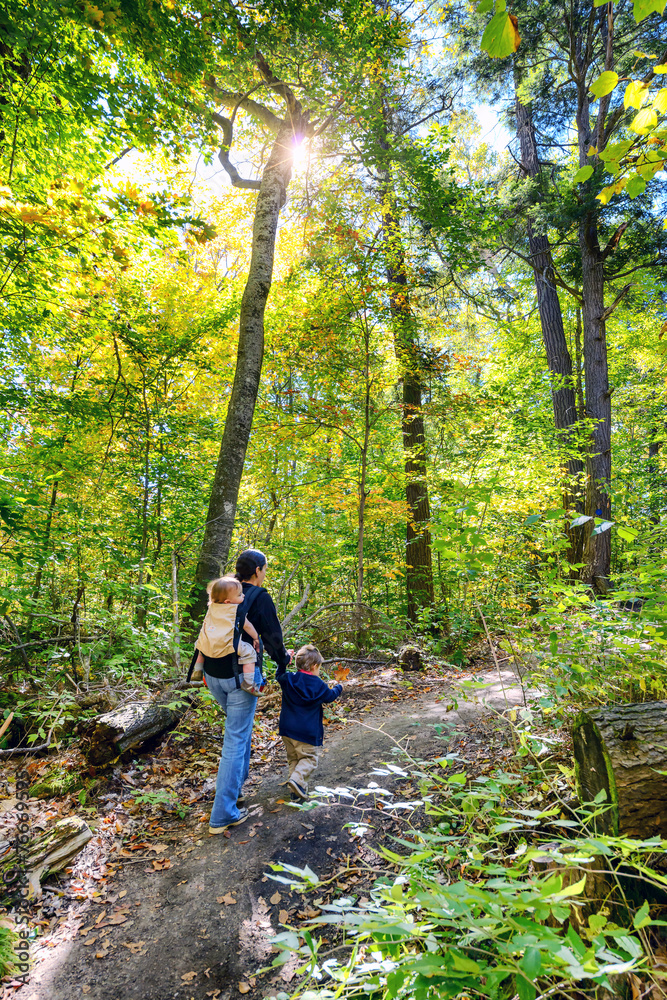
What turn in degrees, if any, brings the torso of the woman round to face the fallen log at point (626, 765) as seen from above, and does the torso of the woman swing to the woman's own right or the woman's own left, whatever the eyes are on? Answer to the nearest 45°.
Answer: approximately 90° to the woman's own right

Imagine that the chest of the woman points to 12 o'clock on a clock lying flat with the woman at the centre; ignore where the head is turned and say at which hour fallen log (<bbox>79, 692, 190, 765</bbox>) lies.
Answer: The fallen log is roughly at 9 o'clock from the woman.

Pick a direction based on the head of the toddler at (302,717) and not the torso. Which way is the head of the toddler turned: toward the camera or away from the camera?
away from the camera

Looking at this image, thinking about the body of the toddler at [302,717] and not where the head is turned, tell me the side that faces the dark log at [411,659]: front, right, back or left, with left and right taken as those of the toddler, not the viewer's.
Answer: front

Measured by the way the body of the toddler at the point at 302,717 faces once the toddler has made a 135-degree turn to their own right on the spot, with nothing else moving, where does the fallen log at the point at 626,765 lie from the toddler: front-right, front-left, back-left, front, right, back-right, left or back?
front-left

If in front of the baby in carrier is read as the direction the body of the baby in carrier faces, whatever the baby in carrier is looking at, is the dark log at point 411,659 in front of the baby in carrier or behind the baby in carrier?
in front

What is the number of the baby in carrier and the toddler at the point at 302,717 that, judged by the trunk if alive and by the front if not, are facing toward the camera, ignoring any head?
0

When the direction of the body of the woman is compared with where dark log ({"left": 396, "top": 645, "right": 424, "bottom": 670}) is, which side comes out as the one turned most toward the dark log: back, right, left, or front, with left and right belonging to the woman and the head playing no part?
front

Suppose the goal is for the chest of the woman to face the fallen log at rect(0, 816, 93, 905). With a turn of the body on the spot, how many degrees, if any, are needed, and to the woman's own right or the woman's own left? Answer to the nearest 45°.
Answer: approximately 135° to the woman's own left

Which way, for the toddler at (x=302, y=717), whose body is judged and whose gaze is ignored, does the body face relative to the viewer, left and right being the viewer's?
facing away from the viewer and to the right of the viewer

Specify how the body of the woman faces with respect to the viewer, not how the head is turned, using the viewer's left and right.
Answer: facing away from the viewer and to the right of the viewer

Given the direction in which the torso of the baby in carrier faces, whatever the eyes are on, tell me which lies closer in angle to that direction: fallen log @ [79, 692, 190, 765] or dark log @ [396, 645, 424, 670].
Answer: the dark log

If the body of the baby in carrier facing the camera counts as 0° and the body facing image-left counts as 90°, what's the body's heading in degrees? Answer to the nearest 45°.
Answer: approximately 225°
